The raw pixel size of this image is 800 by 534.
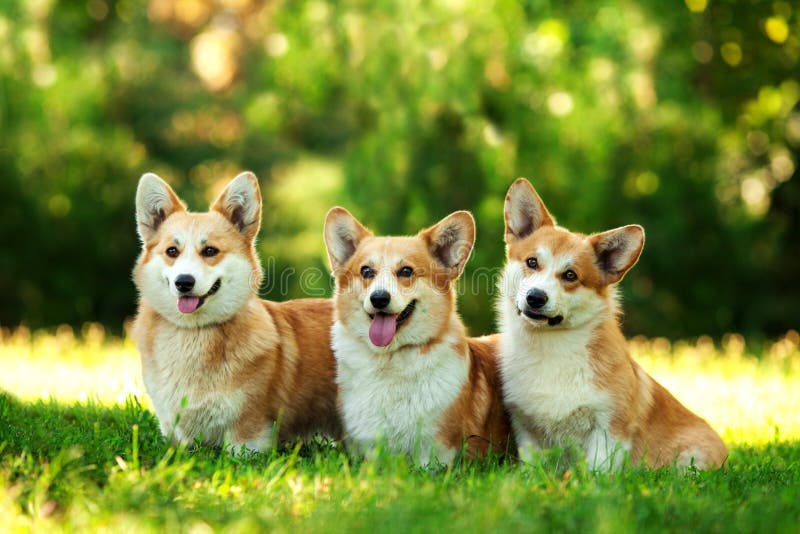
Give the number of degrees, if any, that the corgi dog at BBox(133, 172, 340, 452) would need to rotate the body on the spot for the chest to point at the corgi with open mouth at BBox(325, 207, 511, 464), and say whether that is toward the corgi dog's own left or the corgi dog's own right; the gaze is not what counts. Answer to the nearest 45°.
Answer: approximately 135° to the corgi dog's own left

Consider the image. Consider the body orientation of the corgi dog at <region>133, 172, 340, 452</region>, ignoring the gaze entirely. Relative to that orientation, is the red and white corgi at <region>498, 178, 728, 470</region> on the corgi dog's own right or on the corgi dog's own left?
on the corgi dog's own left

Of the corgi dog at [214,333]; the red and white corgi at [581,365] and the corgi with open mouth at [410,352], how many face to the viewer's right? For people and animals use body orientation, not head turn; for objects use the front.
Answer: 0

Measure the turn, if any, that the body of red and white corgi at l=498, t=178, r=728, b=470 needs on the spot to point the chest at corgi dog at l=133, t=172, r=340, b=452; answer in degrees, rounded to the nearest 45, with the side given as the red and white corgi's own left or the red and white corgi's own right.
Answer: approximately 45° to the red and white corgi's own right

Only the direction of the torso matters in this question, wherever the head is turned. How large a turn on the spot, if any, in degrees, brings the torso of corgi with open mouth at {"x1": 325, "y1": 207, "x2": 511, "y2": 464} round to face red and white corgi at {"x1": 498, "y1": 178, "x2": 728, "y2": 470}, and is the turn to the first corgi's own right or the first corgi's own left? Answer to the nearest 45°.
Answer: approximately 135° to the first corgi's own left

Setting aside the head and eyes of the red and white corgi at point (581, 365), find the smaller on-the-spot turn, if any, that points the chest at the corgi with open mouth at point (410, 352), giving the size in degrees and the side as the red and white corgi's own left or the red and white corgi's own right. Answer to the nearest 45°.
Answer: approximately 45° to the red and white corgi's own right

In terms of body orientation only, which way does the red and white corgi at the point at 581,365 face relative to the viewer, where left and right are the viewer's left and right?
facing the viewer and to the left of the viewer

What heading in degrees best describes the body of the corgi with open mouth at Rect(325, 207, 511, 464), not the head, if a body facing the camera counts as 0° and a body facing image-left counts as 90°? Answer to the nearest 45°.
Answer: approximately 45°

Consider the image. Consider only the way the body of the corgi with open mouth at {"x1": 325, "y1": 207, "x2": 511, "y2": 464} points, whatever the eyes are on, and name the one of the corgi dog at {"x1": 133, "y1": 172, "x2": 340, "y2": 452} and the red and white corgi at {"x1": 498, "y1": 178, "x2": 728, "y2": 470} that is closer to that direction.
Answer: the corgi dog

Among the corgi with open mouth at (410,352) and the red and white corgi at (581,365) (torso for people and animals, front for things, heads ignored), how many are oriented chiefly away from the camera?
0
